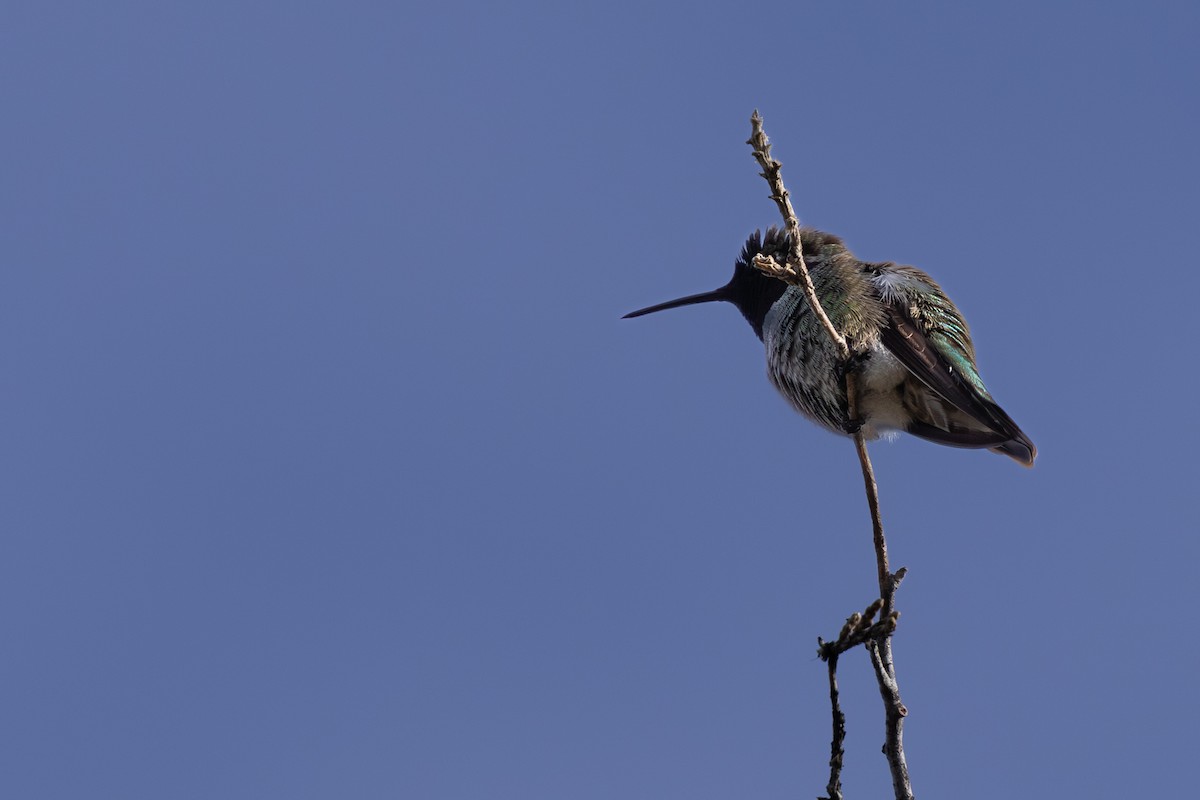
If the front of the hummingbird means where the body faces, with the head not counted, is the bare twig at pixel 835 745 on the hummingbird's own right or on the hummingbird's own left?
on the hummingbird's own left

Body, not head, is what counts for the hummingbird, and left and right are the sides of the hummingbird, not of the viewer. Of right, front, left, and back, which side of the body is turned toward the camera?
left
